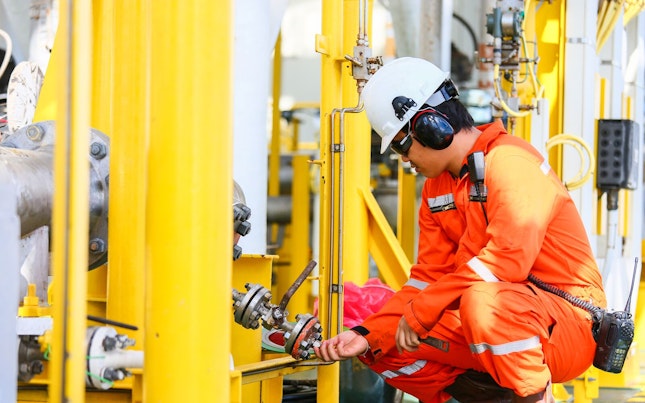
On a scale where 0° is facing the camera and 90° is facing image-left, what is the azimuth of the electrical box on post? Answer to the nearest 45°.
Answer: approximately 45°

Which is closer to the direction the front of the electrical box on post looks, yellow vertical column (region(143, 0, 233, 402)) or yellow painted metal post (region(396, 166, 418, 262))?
the yellow vertical column
